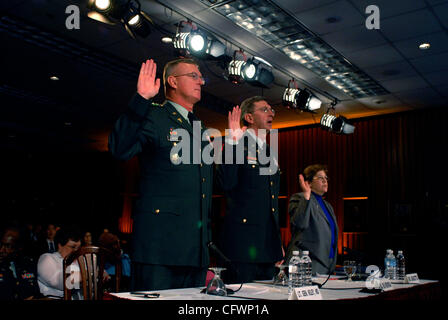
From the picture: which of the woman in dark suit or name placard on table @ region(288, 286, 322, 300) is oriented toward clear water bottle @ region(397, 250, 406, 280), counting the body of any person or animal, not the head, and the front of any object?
the woman in dark suit

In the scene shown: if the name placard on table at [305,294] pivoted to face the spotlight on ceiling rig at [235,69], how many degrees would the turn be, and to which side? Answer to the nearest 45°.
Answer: approximately 135° to its left

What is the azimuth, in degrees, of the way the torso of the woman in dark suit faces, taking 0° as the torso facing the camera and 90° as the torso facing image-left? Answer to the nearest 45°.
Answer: approximately 315°
